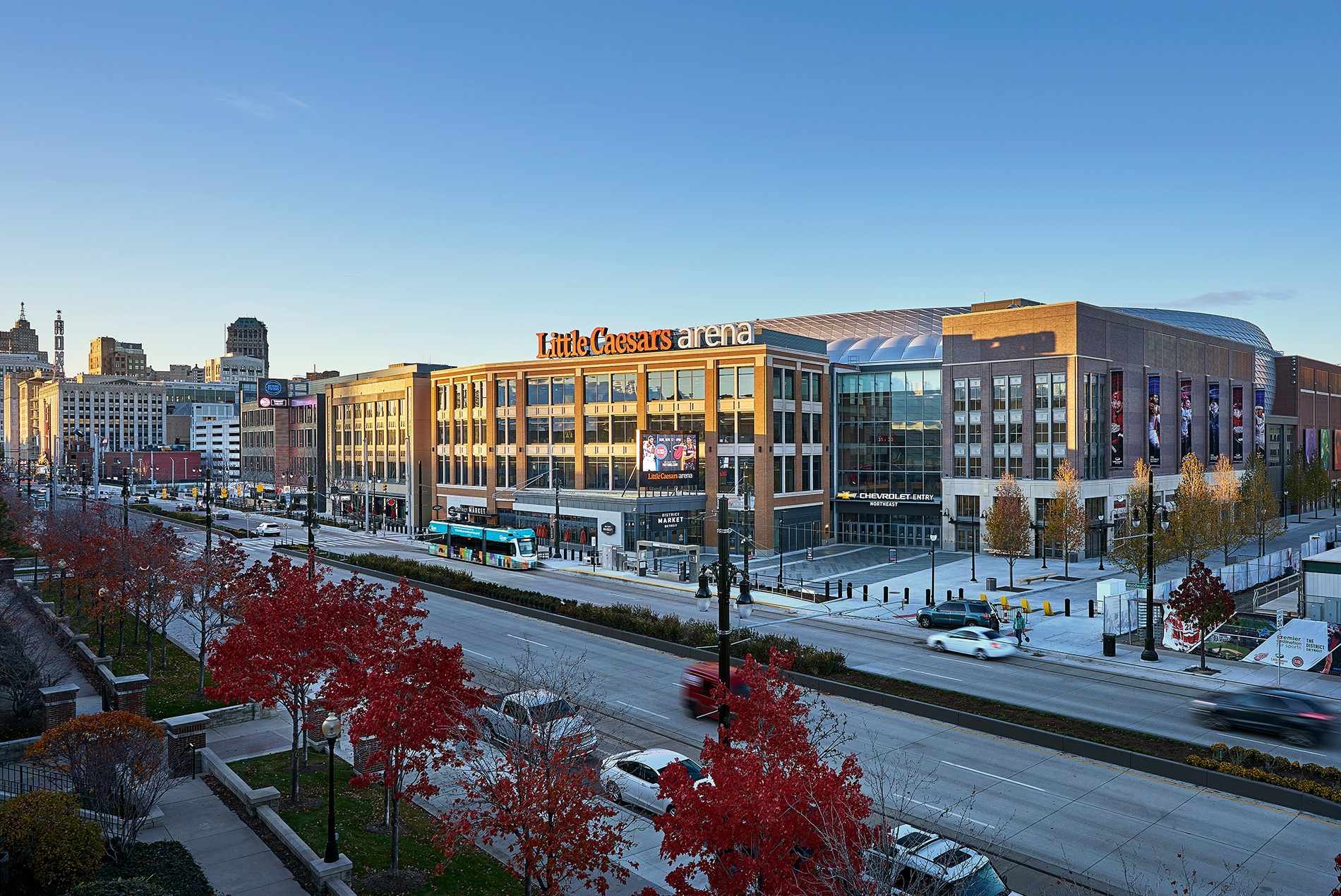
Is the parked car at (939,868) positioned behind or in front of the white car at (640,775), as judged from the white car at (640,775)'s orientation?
in front

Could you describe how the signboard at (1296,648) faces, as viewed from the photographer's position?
facing the viewer

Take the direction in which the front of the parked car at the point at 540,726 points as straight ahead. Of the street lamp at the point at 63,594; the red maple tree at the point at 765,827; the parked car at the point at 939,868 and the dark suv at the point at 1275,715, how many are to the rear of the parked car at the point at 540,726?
1

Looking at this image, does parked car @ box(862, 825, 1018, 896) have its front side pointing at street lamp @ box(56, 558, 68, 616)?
no

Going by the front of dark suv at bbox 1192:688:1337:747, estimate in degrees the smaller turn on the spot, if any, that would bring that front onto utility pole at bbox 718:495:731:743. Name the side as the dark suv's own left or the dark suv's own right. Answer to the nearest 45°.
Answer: approximately 90° to the dark suv's own left

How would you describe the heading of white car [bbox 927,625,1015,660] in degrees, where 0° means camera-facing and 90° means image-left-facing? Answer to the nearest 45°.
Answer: approximately 135°

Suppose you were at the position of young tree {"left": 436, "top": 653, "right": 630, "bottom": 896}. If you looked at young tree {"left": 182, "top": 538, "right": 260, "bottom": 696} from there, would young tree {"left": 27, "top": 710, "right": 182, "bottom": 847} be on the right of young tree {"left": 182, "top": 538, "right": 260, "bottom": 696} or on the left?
left

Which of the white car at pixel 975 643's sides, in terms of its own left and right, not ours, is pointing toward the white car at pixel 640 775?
left

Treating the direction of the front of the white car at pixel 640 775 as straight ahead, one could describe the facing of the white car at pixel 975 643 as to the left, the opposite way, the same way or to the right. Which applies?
the opposite way

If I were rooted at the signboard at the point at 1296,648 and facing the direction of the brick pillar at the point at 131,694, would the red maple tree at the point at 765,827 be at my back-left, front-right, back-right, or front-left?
front-left

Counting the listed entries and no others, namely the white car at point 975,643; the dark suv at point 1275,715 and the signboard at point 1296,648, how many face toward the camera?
1

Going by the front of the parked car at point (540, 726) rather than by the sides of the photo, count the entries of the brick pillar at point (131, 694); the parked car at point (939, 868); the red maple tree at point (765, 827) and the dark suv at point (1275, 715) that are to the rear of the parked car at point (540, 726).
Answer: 1

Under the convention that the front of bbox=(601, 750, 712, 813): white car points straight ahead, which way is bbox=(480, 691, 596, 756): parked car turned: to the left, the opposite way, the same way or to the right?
the same way

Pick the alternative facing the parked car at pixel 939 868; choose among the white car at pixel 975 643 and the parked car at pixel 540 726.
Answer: the parked car at pixel 540 726

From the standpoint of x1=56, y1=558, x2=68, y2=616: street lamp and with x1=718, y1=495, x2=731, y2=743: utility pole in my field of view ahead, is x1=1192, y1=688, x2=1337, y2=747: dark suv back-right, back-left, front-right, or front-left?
front-left

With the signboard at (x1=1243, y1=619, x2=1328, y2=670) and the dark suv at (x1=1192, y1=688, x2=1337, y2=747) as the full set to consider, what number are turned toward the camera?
1

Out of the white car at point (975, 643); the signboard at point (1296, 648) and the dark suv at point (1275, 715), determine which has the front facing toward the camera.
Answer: the signboard

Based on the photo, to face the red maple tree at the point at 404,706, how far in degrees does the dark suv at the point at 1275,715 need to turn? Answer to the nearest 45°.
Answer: approximately 90° to its left

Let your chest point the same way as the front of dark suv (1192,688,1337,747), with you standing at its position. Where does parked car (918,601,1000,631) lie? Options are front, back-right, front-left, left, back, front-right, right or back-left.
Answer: front

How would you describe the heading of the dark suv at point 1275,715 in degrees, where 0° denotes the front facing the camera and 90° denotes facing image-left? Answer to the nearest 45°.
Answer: approximately 135°

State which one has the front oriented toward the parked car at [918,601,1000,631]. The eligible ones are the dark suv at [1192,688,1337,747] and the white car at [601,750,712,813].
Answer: the dark suv

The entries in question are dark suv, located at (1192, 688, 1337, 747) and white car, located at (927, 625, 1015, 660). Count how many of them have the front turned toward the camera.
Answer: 0

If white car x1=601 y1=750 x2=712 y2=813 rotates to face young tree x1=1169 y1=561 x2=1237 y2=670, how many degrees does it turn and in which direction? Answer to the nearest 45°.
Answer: approximately 90° to its left

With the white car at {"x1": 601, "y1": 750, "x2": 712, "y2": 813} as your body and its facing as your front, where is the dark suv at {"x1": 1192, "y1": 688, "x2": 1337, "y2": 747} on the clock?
The dark suv is roughly at 10 o'clock from the white car.
